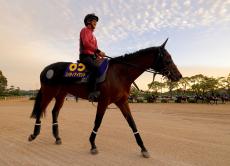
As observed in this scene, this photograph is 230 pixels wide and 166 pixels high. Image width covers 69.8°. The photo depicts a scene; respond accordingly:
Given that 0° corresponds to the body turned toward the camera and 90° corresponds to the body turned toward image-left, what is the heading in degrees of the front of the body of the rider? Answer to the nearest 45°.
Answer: approximately 270°
